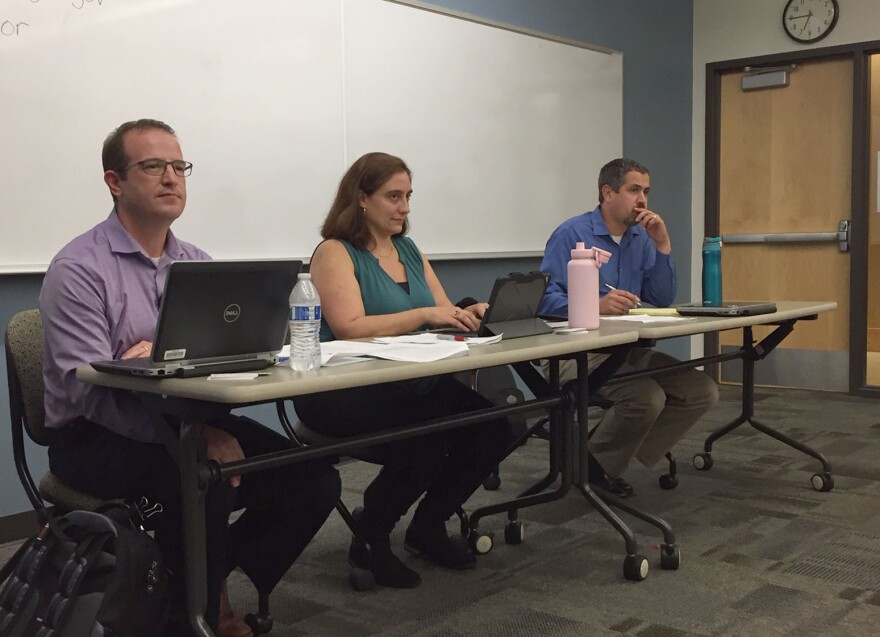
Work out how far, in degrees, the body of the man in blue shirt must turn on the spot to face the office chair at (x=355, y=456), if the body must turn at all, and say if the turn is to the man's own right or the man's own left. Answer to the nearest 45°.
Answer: approximately 90° to the man's own right

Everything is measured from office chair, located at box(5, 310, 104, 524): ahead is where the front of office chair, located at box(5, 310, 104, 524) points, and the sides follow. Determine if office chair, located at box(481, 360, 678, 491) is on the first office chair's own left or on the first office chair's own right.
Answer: on the first office chair's own left

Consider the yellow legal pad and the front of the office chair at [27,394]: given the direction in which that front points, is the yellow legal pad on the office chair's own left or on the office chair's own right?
on the office chair's own left

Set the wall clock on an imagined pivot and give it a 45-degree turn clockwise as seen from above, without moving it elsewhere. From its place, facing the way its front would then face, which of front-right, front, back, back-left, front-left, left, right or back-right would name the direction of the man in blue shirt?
front-left

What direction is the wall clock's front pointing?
toward the camera

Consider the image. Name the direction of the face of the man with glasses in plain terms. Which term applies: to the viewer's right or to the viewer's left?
to the viewer's right

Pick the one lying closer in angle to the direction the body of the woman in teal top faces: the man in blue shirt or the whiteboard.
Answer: the man in blue shirt

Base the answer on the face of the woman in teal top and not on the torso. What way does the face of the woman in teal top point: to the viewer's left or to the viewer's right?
to the viewer's right

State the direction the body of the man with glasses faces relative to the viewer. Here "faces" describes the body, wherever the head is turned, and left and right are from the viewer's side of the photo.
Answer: facing the viewer and to the right of the viewer
